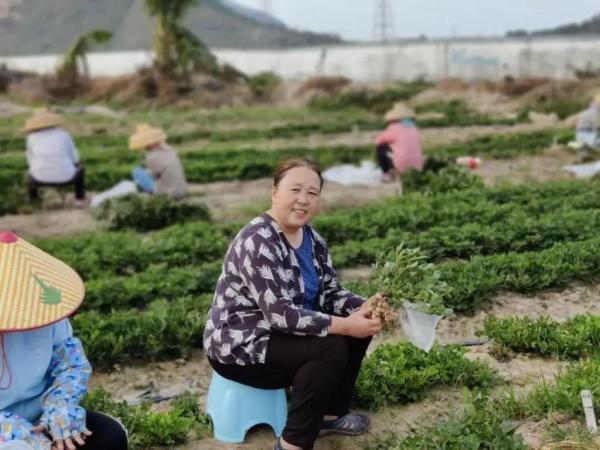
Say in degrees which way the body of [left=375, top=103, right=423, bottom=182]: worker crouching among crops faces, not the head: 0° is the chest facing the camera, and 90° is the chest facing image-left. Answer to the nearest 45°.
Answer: approximately 135°

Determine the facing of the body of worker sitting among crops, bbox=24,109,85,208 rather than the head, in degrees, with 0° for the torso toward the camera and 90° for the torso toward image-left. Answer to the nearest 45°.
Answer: approximately 180°

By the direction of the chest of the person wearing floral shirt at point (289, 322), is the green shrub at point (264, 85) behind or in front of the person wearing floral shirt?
behind

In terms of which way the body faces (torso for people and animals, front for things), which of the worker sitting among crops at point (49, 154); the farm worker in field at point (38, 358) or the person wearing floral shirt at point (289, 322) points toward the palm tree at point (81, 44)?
the worker sitting among crops

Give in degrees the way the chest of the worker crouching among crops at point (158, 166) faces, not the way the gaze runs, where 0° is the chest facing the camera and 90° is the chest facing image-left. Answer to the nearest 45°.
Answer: approximately 90°

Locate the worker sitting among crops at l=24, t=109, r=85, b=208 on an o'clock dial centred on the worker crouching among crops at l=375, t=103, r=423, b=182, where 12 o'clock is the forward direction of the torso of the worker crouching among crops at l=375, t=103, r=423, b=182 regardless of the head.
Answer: the worker sitting among crops at l=24, t=109, r=85, b=208 is roughly at 10 o'clock from the worker crouching among crops at l=375, t=103, r=423, b=182.
